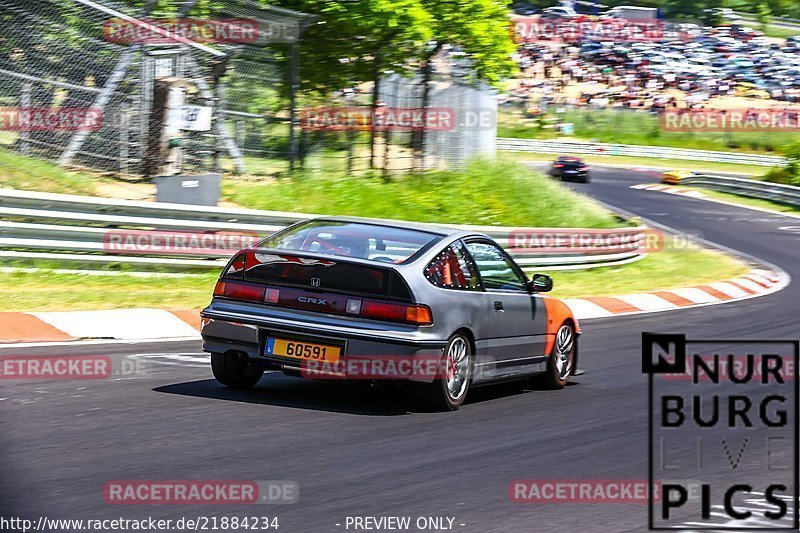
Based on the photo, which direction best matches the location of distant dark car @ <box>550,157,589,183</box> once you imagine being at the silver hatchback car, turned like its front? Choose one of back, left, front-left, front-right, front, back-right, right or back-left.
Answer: front-left

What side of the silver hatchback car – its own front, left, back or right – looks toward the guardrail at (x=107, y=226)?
left

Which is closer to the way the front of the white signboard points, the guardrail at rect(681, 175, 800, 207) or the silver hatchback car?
the silver hatchback car

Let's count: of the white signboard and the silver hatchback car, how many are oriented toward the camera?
1

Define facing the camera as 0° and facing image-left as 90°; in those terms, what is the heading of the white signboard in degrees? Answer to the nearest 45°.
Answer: approximately 0°

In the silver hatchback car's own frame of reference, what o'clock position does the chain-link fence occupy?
The chain-link fence is roughly at 10 o'clock from the silver hatchback car.

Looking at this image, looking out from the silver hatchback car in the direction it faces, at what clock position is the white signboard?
The white signboard is roughly at 10 o'clock from the silver hatchback car.

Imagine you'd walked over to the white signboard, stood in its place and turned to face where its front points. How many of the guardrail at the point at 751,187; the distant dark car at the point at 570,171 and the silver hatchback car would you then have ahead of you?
1

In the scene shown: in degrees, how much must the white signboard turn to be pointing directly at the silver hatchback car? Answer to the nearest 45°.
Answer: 0° — it already faces it

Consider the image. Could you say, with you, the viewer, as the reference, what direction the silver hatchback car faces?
facing away from the viewer and to the right of the viewer
